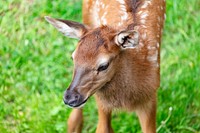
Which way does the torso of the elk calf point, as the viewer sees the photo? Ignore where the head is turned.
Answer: toward the camera
